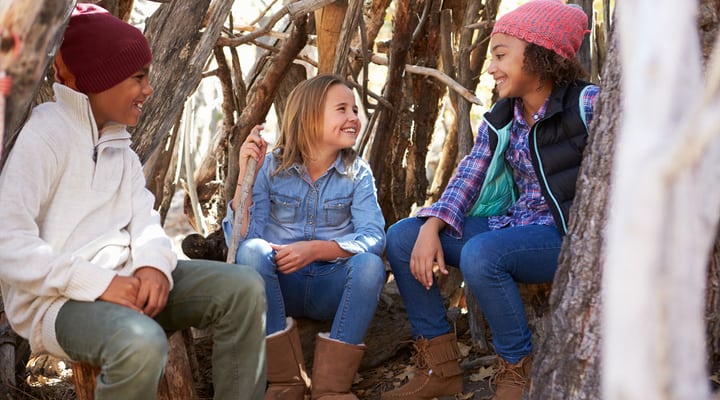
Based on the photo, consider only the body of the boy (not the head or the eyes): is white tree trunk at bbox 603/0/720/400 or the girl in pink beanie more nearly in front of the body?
the white tree trunk

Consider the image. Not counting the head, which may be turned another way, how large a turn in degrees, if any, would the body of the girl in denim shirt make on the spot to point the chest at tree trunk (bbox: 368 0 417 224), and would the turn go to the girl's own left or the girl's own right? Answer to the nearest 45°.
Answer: approximately 180°

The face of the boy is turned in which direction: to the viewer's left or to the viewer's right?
to the viewer's right

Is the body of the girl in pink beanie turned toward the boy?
yes

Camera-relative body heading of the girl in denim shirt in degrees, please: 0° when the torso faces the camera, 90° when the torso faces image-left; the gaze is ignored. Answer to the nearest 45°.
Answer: approximately 0°

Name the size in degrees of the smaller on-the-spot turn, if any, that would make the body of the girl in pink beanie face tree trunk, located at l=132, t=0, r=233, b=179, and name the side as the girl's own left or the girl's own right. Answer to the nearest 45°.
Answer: approximately 45° to the girl's own right

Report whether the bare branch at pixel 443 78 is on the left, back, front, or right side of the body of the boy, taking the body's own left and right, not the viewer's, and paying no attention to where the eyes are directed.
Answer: left

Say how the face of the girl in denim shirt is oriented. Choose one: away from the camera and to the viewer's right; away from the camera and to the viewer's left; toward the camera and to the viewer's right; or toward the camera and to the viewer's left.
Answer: toward the camera and to the viewer's right

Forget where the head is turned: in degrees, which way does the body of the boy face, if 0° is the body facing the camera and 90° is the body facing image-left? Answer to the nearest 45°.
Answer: approximately 315°

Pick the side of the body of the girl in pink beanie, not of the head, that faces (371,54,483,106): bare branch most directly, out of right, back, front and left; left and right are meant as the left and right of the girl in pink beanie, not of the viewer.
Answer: right

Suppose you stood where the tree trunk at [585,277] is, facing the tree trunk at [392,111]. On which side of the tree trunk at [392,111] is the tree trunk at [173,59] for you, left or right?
left
